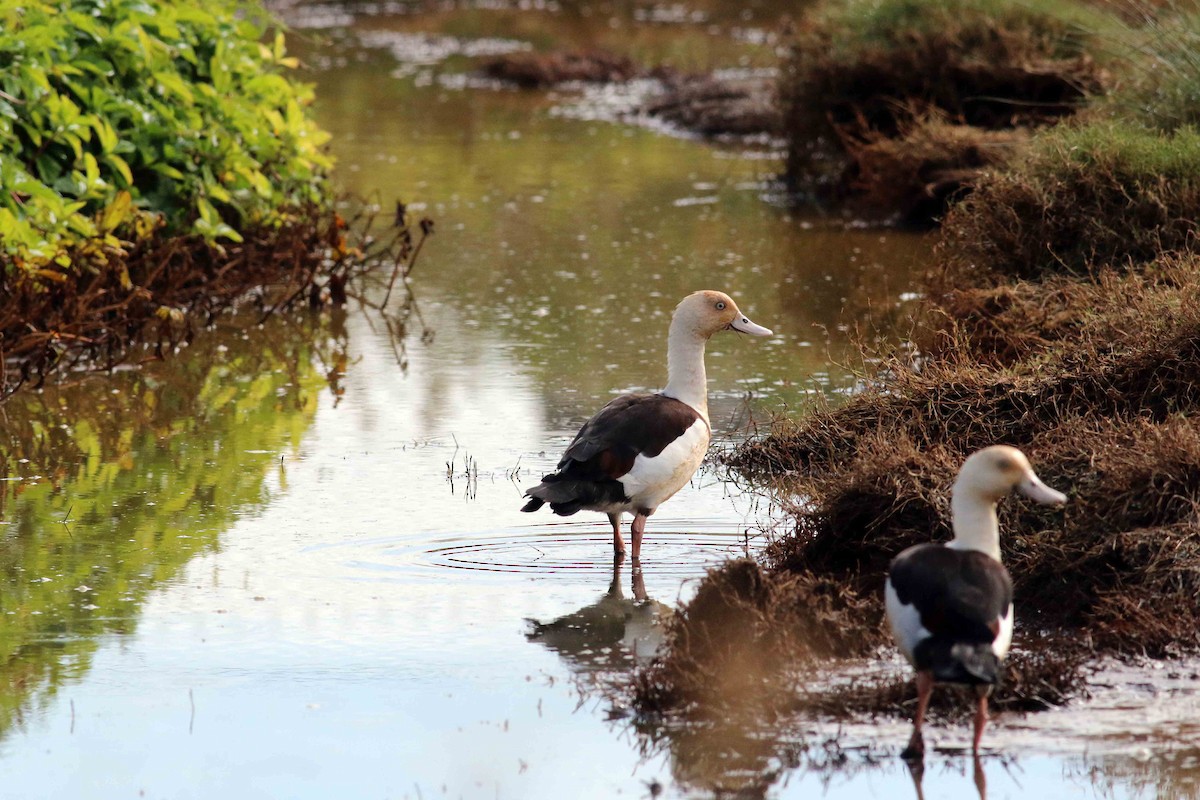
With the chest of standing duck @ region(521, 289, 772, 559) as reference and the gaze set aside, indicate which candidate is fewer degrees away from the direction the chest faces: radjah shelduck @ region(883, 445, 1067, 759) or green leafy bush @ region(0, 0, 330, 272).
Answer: the radjah shelduck

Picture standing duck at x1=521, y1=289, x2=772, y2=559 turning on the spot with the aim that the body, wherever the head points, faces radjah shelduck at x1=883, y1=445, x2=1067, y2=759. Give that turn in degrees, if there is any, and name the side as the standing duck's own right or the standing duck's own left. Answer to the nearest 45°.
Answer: approximately 45° to the standing duck's own right

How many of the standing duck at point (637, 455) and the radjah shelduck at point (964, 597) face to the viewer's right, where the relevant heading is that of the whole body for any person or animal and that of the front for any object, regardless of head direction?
1

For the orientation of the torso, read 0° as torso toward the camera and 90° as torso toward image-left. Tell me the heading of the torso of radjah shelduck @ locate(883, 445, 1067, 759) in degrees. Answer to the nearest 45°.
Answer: approximately 180°

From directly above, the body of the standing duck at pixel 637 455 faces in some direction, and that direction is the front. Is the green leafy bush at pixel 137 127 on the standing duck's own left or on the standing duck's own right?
on the standing duck's own left

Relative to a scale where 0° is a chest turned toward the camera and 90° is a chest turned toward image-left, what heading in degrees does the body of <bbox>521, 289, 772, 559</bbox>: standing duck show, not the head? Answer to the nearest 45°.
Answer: approximately 270°

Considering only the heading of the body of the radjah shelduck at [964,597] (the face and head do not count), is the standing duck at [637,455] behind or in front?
in front

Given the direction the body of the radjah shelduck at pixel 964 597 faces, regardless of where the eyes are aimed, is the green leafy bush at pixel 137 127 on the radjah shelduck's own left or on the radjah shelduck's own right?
on the radjah shelduck's own left

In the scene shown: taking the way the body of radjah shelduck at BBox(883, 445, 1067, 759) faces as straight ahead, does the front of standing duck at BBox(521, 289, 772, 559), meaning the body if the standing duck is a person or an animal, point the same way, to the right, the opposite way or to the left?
to the right
